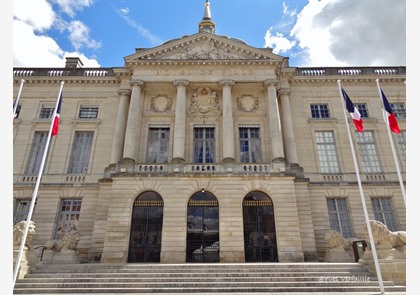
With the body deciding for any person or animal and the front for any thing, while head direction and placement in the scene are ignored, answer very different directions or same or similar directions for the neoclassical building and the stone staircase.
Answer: same or similar directions

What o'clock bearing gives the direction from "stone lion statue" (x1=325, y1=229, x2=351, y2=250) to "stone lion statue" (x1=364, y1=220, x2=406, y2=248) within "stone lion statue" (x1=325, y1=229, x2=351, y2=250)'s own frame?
"stone lion statue" (x1=364, y1=220, x2=406, y2=248) is roughly at 8 o'clock from "stone lion statue" (x1=325, y1=229, x2=351, y2=250).

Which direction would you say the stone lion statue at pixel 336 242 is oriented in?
to the viewer's left

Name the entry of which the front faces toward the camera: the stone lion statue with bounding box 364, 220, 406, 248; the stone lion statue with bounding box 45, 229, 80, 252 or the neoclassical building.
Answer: the neoclassical building

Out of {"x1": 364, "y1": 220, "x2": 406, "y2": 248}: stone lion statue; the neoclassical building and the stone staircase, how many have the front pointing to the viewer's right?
0

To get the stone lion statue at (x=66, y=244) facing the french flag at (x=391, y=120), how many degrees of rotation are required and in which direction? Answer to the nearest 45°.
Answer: approximately 45° to its right

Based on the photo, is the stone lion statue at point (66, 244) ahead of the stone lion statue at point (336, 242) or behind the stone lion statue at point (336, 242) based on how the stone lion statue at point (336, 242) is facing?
ahead

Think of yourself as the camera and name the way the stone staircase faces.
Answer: facing the viewer

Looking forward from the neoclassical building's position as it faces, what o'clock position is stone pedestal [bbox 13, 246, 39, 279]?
The stone pedestal is roughly at 2 o'clock from the neoclassical building.

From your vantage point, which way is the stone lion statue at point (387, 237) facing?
to the viewer's left

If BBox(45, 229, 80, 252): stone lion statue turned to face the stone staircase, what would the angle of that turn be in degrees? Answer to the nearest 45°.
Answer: approximately 45° to its right

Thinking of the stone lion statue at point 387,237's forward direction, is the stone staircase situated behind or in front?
in front

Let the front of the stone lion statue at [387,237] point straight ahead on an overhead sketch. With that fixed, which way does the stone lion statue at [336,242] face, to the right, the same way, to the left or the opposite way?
the same way

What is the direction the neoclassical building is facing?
toward the camera
